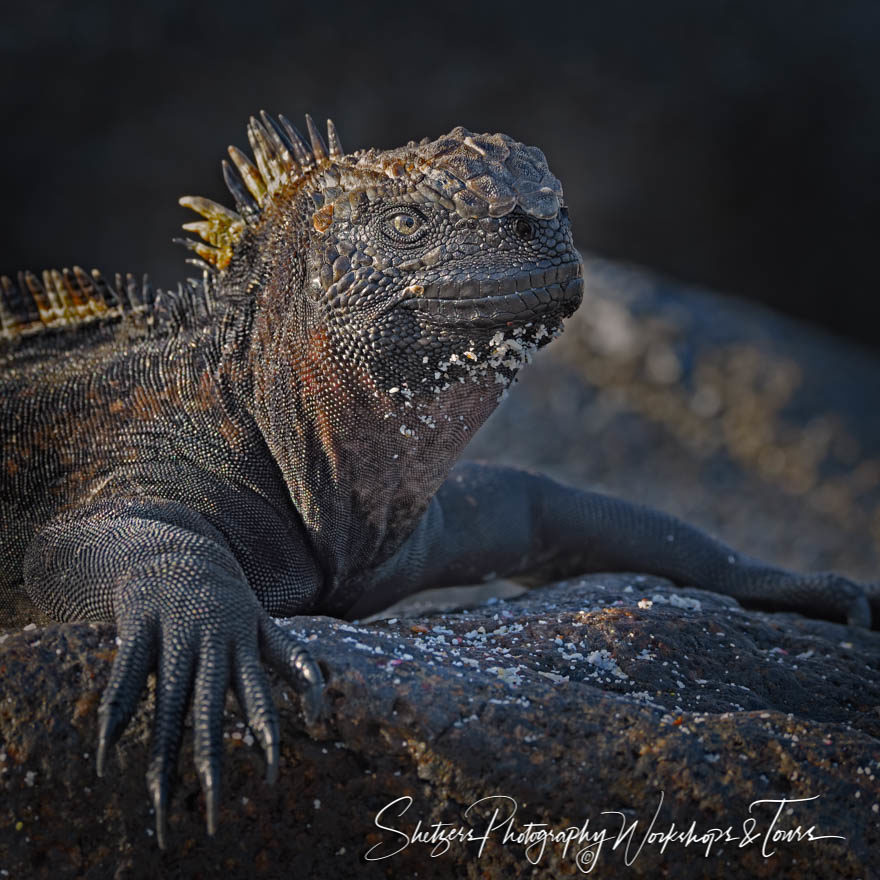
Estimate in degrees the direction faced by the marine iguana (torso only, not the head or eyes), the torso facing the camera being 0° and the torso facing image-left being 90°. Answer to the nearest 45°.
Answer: approximately 315°
